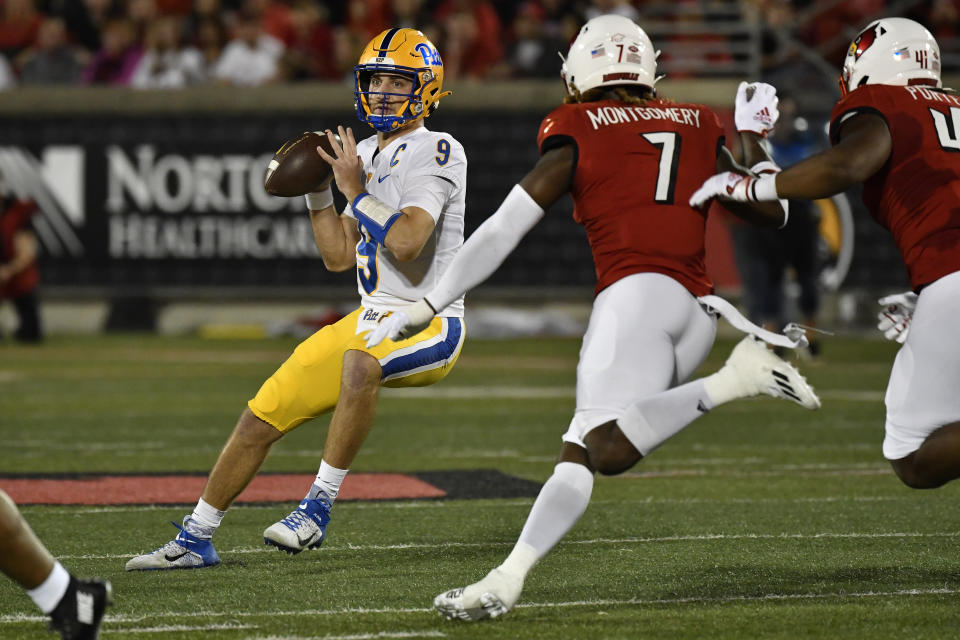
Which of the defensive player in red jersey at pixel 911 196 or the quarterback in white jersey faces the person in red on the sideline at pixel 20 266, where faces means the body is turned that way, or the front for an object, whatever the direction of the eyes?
the defensive player in red jersey at pixel 911 196

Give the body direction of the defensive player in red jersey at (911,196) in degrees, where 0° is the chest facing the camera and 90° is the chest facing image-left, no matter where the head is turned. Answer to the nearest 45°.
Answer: approximately 135°

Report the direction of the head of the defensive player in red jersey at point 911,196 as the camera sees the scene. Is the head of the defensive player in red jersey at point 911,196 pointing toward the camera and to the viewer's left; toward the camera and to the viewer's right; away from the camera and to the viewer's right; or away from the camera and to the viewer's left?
away from the camera and to the viewer's left

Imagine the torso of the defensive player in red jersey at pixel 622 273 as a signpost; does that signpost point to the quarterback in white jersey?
yes

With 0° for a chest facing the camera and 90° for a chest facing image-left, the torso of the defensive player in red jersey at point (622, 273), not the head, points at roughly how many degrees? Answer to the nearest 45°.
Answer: approximately 135°

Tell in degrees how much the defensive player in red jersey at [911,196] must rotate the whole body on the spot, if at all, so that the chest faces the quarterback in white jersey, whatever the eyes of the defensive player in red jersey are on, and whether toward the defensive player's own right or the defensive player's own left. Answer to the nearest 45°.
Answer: approximately 45° to the defensive player's own left
